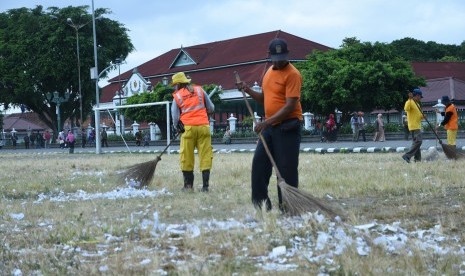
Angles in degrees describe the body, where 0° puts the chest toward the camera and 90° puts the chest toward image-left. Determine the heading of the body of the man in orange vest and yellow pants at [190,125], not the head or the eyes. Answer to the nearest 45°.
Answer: approximately 180°

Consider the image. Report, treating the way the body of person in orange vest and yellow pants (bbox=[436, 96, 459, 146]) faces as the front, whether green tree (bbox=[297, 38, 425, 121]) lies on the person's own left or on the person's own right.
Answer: on the person's own right

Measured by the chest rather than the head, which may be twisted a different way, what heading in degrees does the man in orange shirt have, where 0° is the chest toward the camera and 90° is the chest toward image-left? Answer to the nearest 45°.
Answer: approximately 45°

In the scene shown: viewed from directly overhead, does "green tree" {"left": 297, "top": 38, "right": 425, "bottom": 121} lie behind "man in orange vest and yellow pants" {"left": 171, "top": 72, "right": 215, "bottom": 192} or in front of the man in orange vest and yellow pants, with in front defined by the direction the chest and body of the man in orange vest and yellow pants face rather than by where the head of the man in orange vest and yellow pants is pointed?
in front

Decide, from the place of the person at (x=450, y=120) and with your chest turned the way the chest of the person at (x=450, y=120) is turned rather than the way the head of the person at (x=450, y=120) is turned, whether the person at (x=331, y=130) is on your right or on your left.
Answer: on your right
